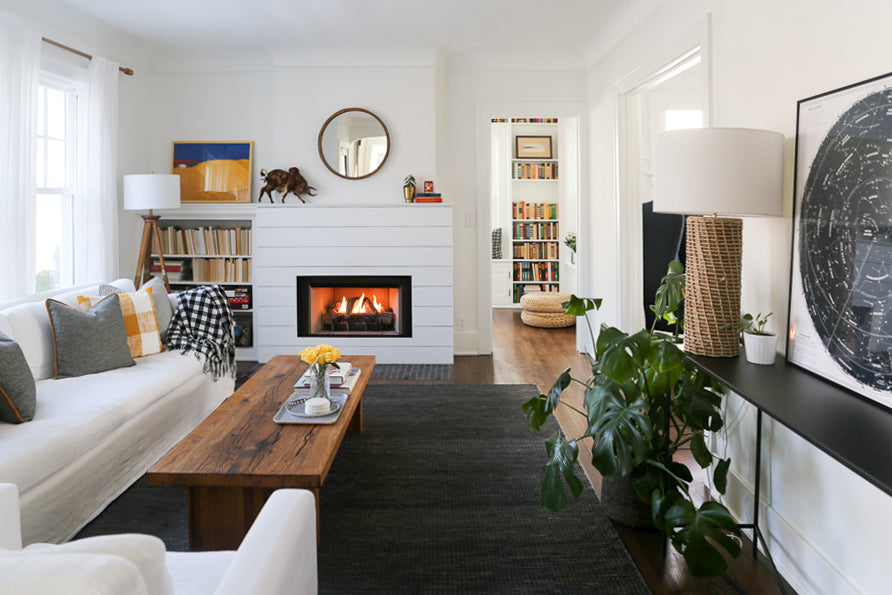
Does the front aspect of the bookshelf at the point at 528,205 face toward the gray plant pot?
yes

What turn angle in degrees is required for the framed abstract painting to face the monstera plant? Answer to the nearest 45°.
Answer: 0° — it already faces it

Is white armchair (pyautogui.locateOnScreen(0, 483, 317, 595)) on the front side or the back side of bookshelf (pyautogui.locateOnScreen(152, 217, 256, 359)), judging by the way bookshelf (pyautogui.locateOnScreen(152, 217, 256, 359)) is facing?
on the front side

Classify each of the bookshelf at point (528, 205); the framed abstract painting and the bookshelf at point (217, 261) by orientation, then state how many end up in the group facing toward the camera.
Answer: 3

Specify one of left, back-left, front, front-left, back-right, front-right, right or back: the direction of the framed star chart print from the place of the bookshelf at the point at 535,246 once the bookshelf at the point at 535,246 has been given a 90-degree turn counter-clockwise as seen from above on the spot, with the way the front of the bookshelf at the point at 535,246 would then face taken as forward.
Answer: right

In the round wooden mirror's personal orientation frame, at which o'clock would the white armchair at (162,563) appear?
The white armchair is roughly at 12 o'clock from the round wooden mirror.

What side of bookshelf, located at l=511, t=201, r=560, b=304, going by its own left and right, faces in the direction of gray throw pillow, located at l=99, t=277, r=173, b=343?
front

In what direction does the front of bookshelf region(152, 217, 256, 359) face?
toward the camera

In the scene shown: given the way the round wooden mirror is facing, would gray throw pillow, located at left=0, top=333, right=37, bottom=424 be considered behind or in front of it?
in front

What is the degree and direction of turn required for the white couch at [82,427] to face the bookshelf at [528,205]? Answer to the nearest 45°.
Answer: approximately 90° to its left

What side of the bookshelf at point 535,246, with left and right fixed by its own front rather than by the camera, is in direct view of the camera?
front

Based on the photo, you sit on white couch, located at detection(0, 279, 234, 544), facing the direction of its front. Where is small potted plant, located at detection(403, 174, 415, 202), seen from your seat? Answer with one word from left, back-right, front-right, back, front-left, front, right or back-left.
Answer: left

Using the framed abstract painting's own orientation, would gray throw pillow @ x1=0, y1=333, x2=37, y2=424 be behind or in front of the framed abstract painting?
in front
